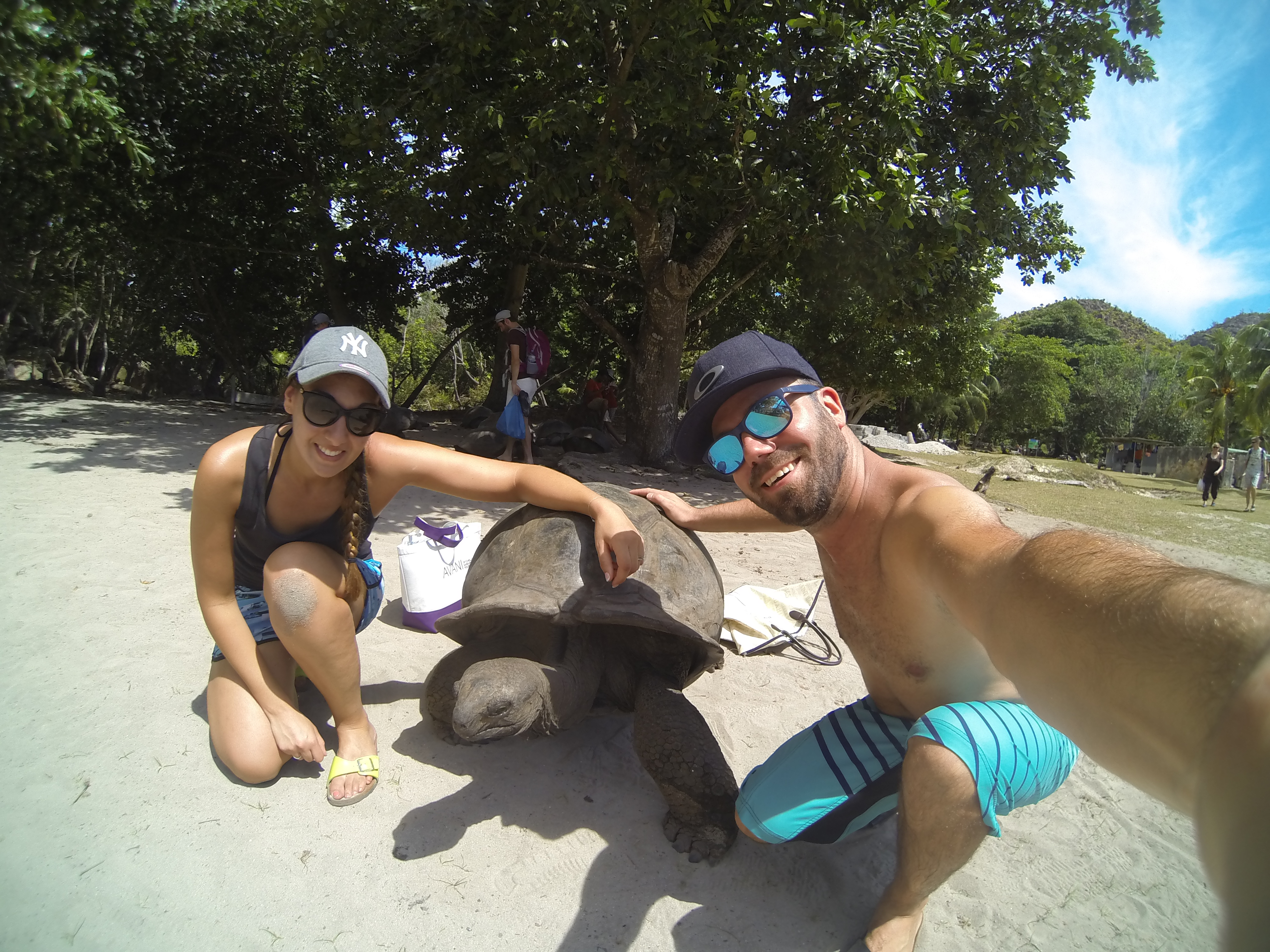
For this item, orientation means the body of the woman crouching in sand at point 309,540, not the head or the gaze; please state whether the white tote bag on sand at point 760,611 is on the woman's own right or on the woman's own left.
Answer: on the woman's own left

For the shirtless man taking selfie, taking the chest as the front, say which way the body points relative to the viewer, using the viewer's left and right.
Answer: facing the viewer and to the left of the viewer

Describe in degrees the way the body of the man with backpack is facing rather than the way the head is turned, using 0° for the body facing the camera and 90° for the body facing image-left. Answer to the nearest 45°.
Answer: approximately 90°

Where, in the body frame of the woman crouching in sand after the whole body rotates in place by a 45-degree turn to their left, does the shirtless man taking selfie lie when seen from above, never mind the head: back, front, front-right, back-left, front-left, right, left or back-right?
front

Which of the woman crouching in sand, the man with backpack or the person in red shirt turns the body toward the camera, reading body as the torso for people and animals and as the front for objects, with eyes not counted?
the woman crouching in sand

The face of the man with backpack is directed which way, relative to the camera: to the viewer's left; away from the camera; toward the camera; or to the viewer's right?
to the viewer's left

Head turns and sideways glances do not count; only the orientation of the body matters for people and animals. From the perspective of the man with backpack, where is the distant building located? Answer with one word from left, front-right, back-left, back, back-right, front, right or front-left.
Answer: back-right

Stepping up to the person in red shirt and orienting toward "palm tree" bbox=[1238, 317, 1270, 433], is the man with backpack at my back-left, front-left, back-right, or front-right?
back-right

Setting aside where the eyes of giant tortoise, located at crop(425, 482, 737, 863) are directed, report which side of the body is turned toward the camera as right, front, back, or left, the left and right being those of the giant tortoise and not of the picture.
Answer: front

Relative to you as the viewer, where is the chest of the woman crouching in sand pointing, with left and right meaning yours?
facing the viewer
